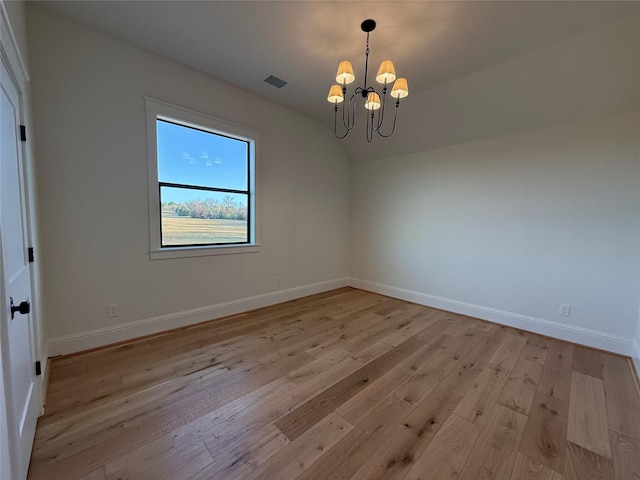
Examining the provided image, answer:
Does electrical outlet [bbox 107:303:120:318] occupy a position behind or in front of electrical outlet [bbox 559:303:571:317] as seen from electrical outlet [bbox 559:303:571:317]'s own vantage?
in front

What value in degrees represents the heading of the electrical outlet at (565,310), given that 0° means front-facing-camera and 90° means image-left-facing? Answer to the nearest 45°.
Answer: approximately 0°

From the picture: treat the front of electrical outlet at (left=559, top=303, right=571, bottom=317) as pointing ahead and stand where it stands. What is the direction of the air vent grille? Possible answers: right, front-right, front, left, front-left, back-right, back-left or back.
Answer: front-right

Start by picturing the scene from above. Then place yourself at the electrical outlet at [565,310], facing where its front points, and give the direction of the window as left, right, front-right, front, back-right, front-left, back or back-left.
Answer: front-right

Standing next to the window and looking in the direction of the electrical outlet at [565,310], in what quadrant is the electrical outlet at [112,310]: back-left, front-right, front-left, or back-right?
back-right

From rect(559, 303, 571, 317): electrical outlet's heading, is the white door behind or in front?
in front
